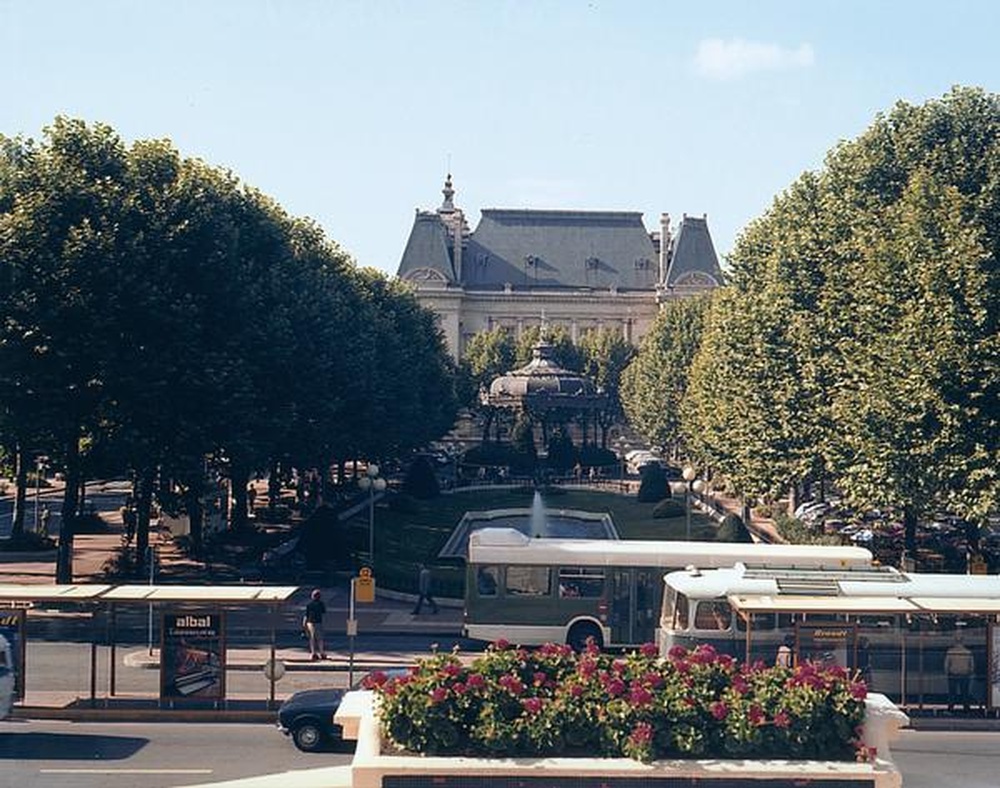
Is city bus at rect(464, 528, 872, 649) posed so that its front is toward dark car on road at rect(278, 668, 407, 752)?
no

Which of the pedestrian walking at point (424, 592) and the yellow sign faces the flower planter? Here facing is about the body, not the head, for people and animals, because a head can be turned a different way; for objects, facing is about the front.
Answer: the yellow sign

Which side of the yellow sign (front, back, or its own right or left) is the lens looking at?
front

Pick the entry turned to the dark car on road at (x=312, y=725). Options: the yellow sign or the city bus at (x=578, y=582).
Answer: the yellow sign

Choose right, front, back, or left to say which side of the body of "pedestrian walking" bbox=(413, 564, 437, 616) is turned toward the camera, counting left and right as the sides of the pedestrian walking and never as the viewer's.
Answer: left

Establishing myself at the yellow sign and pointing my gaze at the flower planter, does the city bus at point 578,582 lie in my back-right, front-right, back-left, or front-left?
front-left

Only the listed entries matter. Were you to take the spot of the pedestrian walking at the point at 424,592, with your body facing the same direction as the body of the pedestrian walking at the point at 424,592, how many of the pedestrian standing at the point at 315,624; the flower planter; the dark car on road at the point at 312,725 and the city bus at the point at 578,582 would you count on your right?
0

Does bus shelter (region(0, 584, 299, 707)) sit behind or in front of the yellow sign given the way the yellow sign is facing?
in front

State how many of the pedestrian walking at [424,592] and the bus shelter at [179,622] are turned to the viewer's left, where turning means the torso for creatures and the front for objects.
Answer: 1
